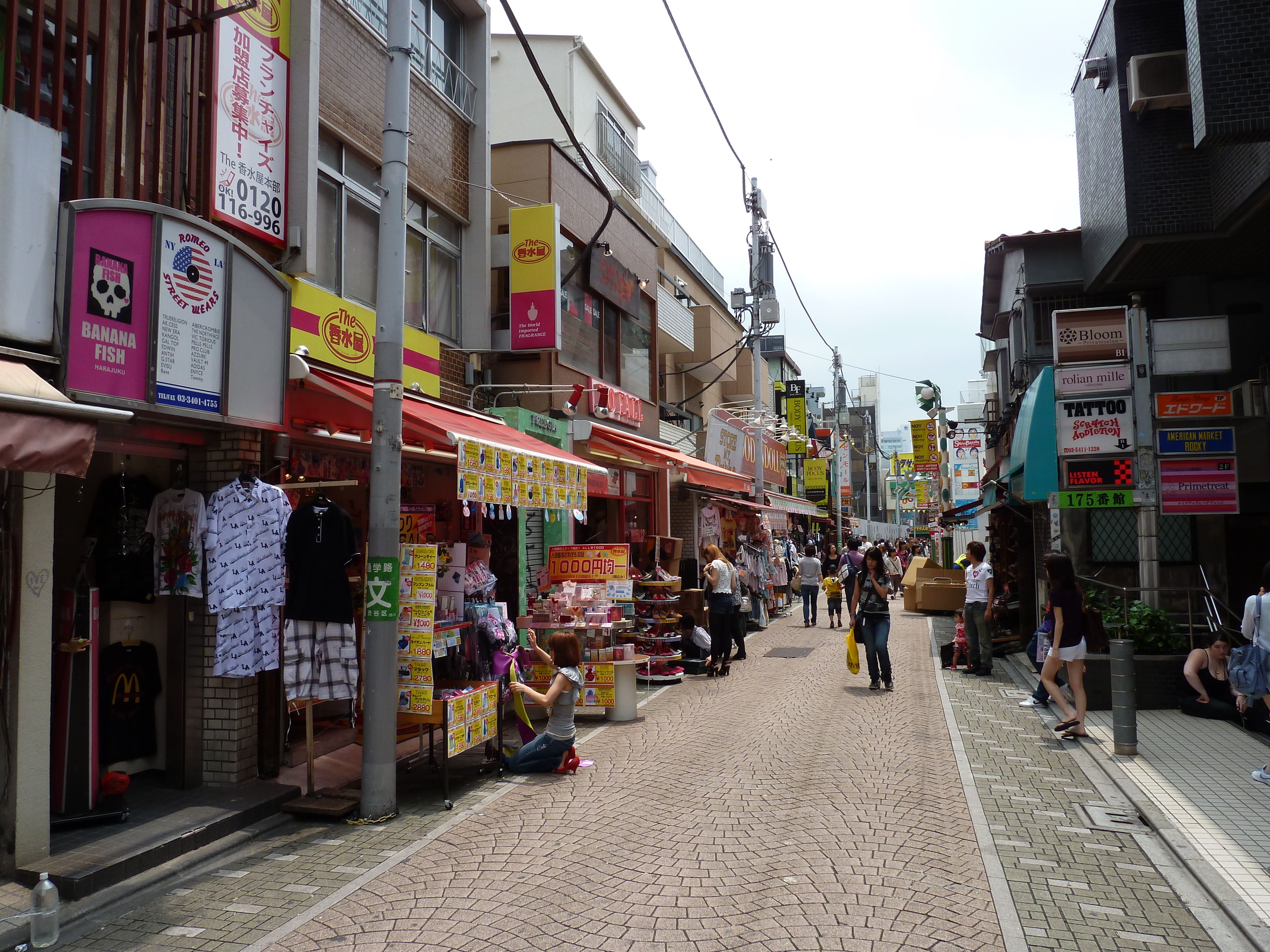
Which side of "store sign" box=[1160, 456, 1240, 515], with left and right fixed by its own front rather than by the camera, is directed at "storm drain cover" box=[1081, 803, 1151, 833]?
front

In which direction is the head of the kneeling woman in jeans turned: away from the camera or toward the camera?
away from the camera

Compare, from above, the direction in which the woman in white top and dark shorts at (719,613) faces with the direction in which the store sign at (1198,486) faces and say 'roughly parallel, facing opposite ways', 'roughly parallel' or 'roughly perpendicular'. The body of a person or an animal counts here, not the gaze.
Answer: roughly perpendicular

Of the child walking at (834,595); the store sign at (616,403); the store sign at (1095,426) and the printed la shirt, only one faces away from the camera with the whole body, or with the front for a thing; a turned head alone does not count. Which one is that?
the child walking

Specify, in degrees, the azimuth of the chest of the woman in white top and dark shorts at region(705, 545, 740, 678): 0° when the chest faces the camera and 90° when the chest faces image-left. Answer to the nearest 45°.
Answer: approximately 135°

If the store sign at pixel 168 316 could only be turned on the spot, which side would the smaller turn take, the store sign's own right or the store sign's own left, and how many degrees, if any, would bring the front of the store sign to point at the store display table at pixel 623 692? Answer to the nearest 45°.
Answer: approximately 90° to the store sign's own left

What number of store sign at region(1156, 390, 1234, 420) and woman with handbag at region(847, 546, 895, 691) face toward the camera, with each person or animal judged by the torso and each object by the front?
2

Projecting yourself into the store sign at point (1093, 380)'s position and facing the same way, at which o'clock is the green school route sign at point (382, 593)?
The green school route sign is roughly at 1 o'clock from the store sign.

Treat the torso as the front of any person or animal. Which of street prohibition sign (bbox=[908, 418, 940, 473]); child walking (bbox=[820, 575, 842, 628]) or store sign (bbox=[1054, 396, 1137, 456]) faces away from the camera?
the child walking

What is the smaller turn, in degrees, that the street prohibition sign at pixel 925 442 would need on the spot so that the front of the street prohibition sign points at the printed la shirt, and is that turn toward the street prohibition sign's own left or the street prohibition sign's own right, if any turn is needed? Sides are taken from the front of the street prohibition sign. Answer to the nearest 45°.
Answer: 0° — it already faces it

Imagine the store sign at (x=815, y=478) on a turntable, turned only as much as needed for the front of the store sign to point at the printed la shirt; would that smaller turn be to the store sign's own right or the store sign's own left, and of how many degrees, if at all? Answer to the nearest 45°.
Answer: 0° — it already faces it

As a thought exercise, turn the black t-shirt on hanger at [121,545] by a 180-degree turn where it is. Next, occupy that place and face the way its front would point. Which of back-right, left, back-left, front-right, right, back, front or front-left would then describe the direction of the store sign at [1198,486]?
right
